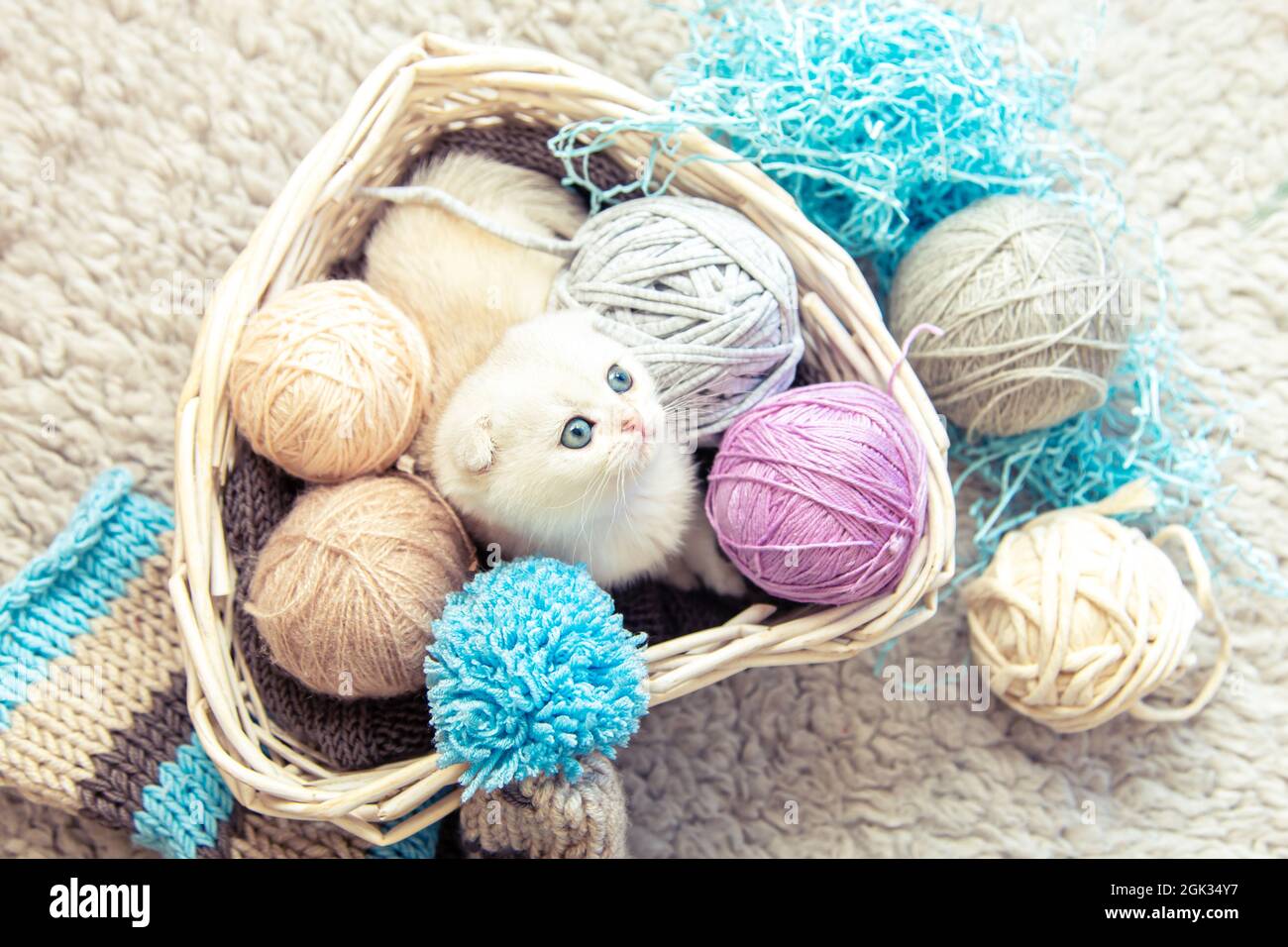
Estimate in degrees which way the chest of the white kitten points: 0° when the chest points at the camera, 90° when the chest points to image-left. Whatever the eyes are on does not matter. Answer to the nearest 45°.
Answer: approximately 315°
